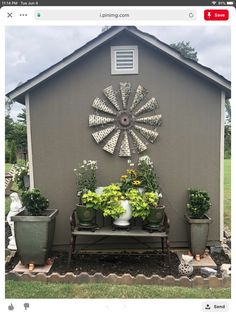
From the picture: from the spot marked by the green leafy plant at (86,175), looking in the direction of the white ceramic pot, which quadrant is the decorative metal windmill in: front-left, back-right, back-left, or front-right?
front-left

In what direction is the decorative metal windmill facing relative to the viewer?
toward the camera
